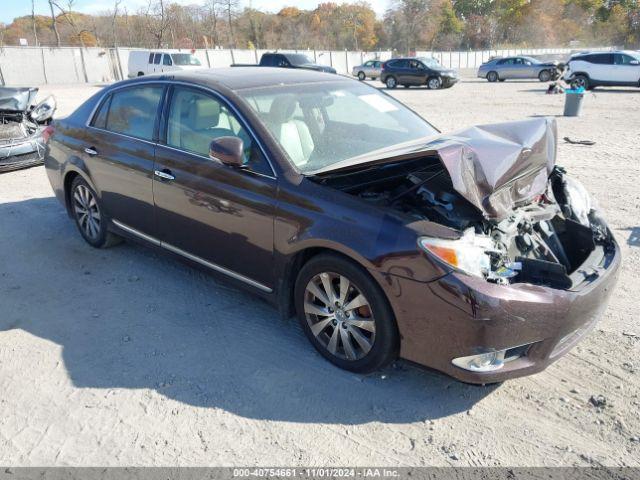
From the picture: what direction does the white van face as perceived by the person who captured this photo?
facing the viewer and to the right of the viewer

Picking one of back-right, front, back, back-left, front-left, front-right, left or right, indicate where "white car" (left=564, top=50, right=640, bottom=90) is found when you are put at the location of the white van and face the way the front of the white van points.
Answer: front

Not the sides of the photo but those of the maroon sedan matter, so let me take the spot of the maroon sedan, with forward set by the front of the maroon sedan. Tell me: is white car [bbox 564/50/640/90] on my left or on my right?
on my left

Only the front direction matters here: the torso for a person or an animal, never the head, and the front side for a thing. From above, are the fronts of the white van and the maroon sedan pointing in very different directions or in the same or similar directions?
same or similar directions

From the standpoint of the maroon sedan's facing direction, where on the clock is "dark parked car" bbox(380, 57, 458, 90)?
The dark parked car is roughly at 8 o'clock from the maroon sedan.

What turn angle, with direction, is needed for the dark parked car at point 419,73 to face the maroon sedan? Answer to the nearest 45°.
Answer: approximately 45° to its right

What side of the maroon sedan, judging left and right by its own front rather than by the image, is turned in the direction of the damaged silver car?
back

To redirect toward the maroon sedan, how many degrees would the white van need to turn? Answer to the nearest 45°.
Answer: approximately 45° to its right

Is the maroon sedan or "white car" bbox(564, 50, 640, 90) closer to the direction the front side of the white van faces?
the white car

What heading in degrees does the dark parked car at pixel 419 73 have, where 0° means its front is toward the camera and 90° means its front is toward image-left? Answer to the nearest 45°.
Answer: approximately 315°

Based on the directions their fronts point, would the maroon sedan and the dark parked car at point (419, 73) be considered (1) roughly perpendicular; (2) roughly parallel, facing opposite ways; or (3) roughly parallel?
roughly parallel

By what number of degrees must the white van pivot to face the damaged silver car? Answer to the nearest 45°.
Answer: approximately 45° to its right
